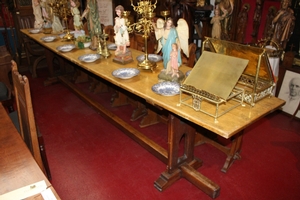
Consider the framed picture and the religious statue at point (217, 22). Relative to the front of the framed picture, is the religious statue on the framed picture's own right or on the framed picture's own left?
on the framed picture's own right

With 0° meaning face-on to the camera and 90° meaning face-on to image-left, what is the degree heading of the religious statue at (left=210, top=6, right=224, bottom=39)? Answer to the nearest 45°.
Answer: approximately 0°

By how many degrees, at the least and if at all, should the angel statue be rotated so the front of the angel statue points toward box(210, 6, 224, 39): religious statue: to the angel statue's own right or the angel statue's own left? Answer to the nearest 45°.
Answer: approximately 180°

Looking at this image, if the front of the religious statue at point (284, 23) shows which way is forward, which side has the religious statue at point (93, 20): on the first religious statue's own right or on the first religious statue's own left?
on the first religious statue's own right

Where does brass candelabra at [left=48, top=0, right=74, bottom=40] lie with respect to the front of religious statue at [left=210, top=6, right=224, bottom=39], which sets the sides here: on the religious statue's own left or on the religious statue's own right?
on the religious statue's own right

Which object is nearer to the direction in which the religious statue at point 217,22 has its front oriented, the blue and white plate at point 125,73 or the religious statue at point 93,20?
the blue and white plate

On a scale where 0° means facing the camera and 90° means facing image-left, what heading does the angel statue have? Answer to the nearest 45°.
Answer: approximately 0°

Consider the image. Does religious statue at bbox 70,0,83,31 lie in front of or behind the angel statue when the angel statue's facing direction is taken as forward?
behind
